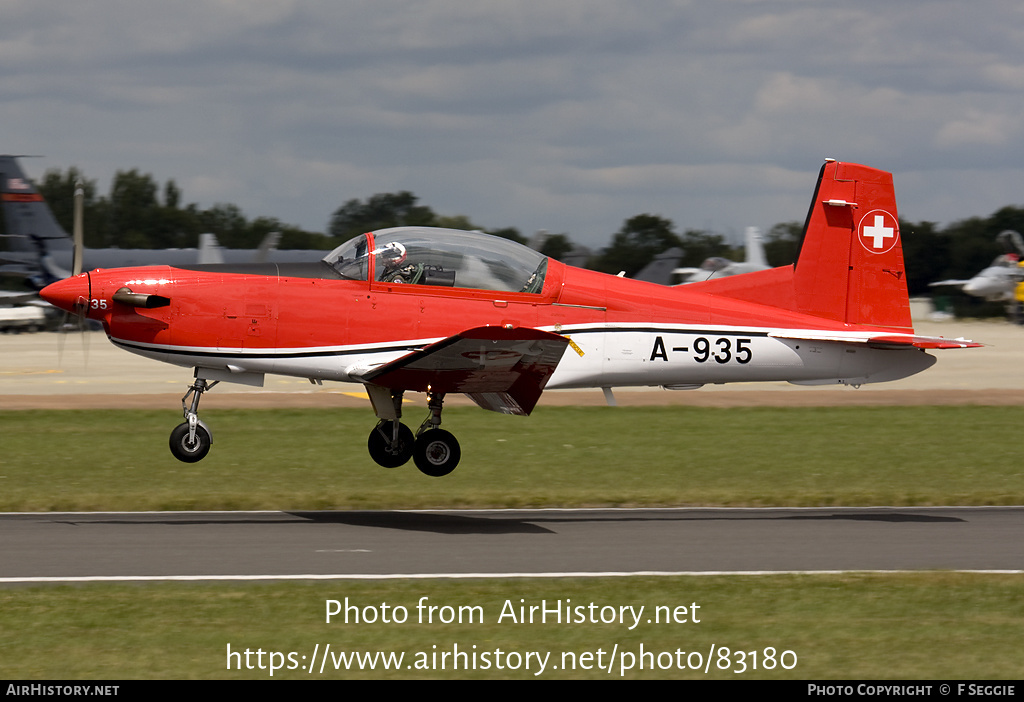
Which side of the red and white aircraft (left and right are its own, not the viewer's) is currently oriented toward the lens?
left
